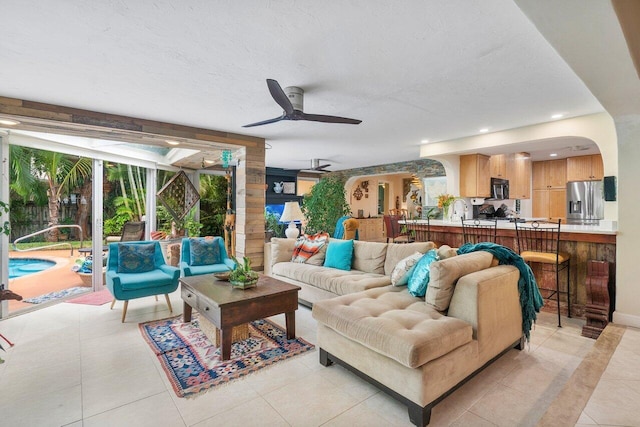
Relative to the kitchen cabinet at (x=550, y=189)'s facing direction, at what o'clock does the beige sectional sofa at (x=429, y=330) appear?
The beige sectional sofa is roughly at 12 o'clock from the kitchen cabinet.

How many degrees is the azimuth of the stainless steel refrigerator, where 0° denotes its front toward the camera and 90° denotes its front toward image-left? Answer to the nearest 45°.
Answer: approximately 0°

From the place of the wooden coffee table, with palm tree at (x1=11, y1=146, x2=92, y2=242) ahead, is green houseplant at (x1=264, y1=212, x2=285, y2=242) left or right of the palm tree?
right

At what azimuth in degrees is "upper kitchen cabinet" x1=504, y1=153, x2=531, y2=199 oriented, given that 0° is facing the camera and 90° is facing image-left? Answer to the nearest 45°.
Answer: approximately 0°

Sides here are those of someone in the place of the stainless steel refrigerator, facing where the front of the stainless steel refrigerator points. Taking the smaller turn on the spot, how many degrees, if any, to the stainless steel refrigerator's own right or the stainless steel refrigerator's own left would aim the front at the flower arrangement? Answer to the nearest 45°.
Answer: approximately 45° to the stainless steel refrigerator's own right

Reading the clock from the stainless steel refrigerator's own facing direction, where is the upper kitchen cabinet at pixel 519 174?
The upper kitchen cabinet is roughly at 2 o'clock from the stainless steel refrigerator.

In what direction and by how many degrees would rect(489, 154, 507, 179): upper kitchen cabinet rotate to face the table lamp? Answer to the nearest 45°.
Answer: approximately 45° to its right

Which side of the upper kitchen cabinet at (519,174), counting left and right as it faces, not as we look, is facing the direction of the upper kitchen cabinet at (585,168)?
left

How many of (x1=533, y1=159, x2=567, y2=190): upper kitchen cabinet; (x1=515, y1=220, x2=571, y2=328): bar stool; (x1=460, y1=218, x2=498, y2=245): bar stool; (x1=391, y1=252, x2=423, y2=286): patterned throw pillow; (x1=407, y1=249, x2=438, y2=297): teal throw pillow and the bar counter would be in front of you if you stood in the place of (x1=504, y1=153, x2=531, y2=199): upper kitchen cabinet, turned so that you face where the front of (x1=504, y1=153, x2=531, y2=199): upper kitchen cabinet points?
5

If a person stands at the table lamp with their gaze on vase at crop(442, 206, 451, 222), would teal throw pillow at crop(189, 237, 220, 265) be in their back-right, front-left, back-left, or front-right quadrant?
back-right
